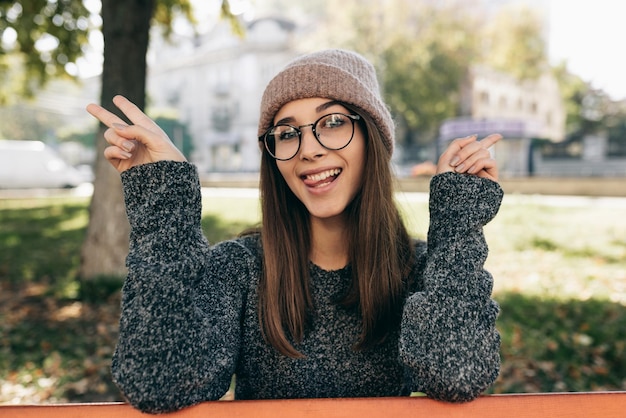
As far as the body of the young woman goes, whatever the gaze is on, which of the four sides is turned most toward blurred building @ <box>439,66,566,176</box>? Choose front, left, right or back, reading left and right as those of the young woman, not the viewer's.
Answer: back

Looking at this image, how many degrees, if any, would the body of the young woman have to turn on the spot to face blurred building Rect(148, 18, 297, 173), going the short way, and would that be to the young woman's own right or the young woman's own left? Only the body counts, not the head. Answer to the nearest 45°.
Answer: approximately 180°

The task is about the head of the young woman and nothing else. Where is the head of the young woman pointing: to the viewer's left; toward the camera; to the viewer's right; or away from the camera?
toward the camera

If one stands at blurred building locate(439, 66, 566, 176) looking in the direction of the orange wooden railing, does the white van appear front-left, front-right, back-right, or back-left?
front-right

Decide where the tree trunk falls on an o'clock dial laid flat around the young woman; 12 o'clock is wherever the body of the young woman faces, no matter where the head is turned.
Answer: The tree trunk is roughly at 5 o'clock from the young woman.

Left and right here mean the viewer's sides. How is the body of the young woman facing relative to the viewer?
facing the viewer
